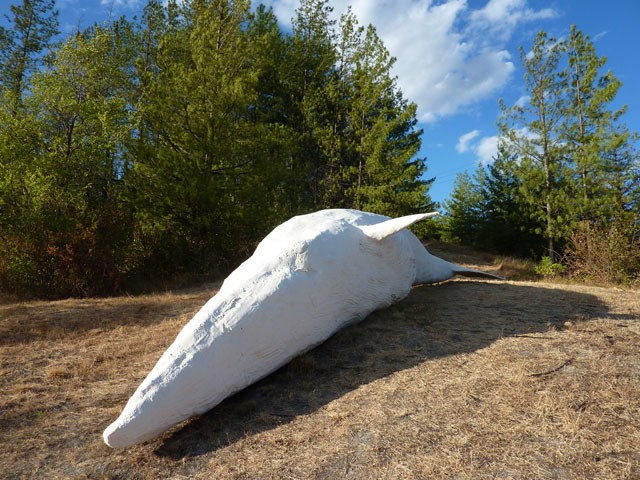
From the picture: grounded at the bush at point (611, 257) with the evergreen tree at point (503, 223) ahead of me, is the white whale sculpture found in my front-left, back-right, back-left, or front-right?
back-left

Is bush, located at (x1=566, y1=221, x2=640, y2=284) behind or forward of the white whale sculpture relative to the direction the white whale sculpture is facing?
behind

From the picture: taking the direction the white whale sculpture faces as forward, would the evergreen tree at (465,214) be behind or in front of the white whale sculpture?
behind

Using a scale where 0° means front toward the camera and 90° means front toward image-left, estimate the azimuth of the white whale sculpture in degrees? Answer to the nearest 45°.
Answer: approximately 45°

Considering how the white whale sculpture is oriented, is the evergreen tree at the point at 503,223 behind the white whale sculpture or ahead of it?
behind

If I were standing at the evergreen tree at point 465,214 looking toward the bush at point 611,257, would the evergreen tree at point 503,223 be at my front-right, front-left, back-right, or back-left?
front-left
